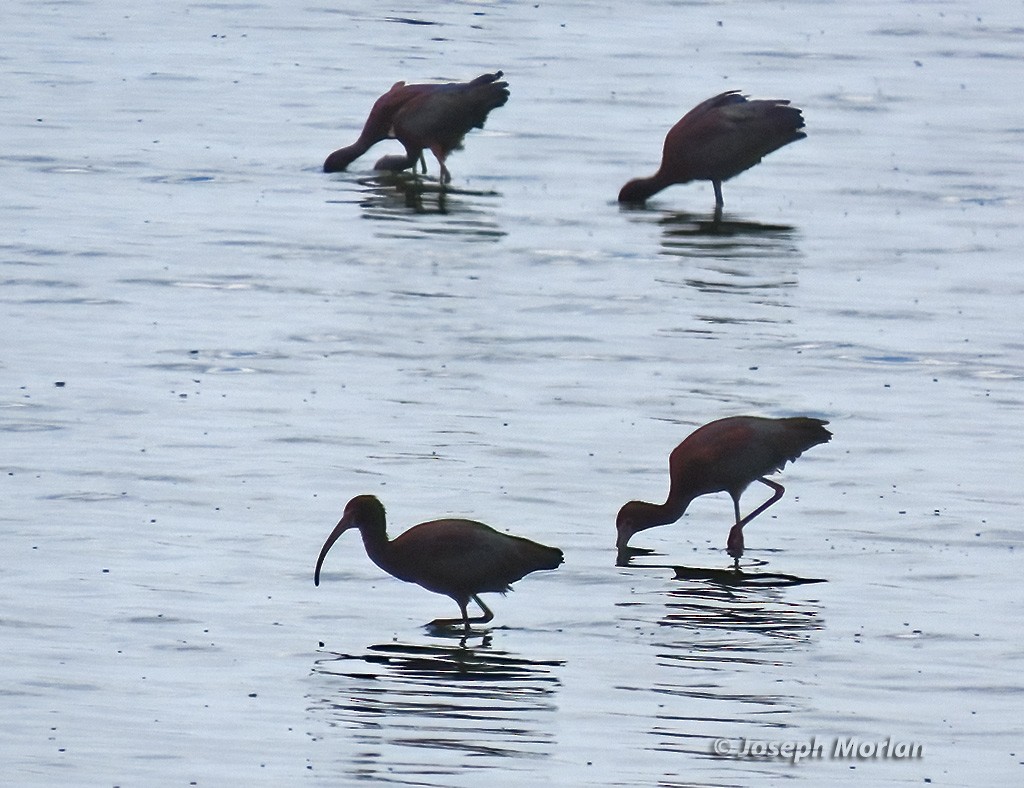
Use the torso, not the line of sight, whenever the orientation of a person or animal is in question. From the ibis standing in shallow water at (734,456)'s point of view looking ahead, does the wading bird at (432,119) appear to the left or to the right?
on its right

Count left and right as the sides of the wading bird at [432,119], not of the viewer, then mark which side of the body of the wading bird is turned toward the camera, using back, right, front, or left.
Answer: left

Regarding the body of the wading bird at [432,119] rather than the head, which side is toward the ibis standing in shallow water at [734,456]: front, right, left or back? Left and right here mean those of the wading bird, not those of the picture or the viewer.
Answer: left

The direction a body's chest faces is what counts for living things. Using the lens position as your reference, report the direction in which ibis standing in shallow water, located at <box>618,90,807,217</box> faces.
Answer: facing to the left of the viewer

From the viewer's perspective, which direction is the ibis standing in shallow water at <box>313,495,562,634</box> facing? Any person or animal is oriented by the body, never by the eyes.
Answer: to the viewer's left

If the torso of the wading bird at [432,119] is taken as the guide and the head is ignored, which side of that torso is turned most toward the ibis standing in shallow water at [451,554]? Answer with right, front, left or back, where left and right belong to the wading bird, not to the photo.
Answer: left

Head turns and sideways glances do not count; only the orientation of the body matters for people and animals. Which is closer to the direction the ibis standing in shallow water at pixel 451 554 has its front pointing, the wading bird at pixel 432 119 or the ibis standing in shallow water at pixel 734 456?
the wading bird

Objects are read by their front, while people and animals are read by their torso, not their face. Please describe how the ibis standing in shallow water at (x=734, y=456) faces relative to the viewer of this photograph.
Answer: facing to the left of the viewer

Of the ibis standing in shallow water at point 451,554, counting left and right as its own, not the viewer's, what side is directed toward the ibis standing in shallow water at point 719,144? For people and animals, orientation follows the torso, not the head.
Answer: right

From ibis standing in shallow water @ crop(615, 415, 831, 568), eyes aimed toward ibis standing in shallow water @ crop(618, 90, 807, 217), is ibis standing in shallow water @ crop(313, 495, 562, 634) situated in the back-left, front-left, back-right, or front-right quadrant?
back-left
